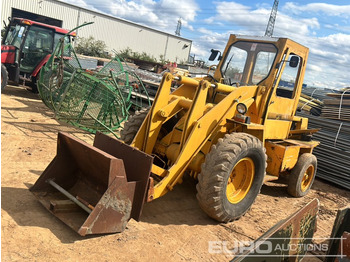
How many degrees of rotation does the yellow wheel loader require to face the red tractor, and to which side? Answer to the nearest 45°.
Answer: approximately 90° to its right

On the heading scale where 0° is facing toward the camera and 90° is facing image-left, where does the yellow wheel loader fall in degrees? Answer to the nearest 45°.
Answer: approximately 45°

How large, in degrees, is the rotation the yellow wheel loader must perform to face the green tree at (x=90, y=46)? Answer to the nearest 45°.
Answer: approximately 135° to its right

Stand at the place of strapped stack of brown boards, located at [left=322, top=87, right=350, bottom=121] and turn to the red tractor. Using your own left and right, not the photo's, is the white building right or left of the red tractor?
right

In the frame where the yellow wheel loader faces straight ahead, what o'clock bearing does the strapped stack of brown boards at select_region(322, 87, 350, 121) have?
The strapped stack of brown boards is roughly at 6 o'clock from the yellow wheel loader.

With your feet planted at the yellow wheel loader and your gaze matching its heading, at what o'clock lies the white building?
The white building is roughly at 4 o'clock from the yellow wheel loader.

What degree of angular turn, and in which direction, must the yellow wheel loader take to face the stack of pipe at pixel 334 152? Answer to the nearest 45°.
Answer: approximately 180°

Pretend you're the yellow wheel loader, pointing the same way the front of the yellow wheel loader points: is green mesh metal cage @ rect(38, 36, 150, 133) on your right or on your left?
on your right
